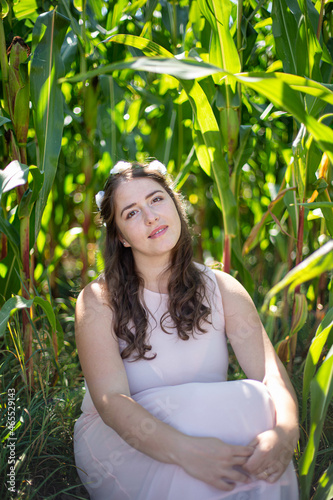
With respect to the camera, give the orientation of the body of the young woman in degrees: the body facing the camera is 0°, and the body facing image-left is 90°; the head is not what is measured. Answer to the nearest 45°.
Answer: approximately 315°
